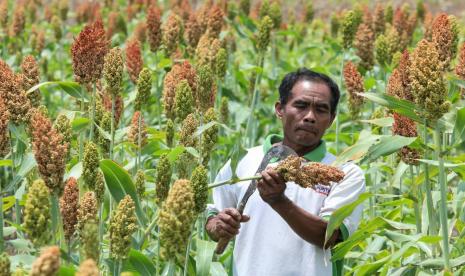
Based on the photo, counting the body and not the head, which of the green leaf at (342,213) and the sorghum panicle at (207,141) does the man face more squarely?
the green leaf

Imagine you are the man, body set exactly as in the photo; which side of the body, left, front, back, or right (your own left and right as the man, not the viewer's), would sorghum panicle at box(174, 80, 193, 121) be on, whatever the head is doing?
back

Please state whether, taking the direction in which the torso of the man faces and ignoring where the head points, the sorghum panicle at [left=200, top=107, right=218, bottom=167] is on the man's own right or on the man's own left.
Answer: on the man's own right

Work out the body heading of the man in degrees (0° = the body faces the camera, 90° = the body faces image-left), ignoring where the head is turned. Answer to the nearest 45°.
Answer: approximately 0°

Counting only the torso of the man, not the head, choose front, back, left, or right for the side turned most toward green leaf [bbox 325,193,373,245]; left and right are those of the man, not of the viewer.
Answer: front
